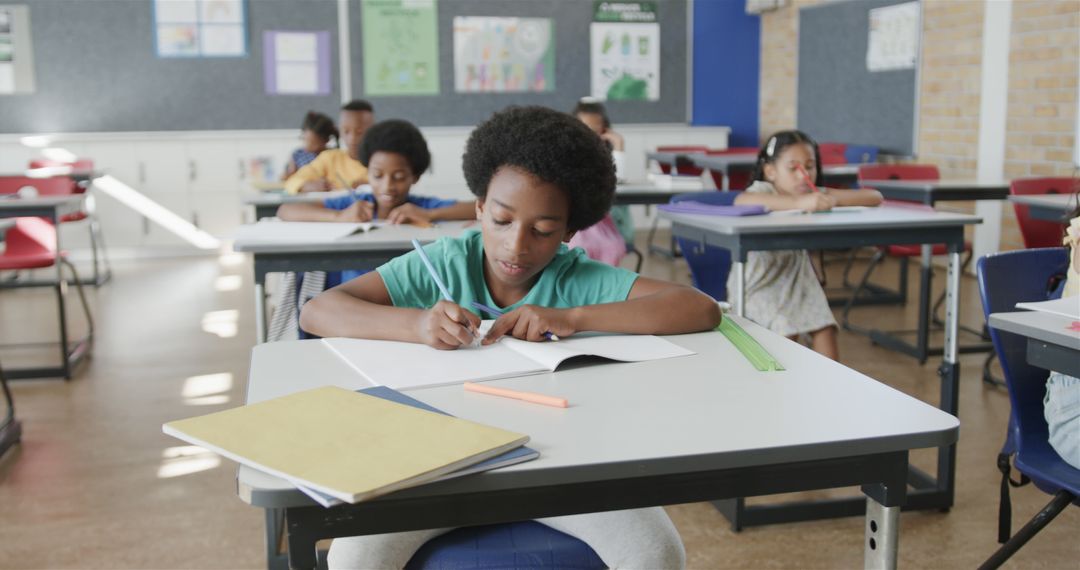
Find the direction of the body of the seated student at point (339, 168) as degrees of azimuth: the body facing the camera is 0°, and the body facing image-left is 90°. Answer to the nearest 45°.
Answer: approximately 0°

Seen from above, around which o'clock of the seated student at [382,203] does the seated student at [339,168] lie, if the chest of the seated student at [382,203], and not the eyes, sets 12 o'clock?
the seated student at [339,168] is roughly at 6 o'clock from the seated student at [382,203].

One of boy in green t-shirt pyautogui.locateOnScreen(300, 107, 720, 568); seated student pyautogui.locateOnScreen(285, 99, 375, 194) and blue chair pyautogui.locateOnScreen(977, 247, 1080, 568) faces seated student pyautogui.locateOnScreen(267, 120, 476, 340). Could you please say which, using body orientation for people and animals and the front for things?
seated student pyautogui.locateOnScreen(285, 99, 375, 194)

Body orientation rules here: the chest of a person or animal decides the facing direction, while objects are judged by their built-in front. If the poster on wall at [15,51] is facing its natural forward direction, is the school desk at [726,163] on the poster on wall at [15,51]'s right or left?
on its left

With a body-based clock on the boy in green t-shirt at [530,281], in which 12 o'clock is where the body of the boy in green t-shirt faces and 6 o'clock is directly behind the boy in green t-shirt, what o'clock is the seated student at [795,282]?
The seated student is roughly at 7 o'clock from the boy in green t-shirt.
